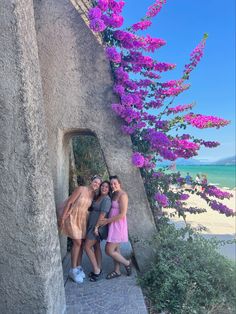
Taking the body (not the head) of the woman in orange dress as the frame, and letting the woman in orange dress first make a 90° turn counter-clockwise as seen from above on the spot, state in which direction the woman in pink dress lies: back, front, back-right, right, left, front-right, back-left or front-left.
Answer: front-right

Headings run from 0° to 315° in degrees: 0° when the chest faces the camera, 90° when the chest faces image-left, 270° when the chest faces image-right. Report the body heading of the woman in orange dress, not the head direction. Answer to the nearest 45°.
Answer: approximately 315°

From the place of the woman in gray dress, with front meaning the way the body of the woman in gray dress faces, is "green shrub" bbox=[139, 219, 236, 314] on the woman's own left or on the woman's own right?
on the woman's own left

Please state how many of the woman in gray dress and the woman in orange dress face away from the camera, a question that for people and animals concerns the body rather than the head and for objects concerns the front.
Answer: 0

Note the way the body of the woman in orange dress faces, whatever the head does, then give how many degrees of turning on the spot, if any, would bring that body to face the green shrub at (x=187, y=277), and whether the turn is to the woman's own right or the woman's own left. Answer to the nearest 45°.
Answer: approximately 45° to the woman's own left
